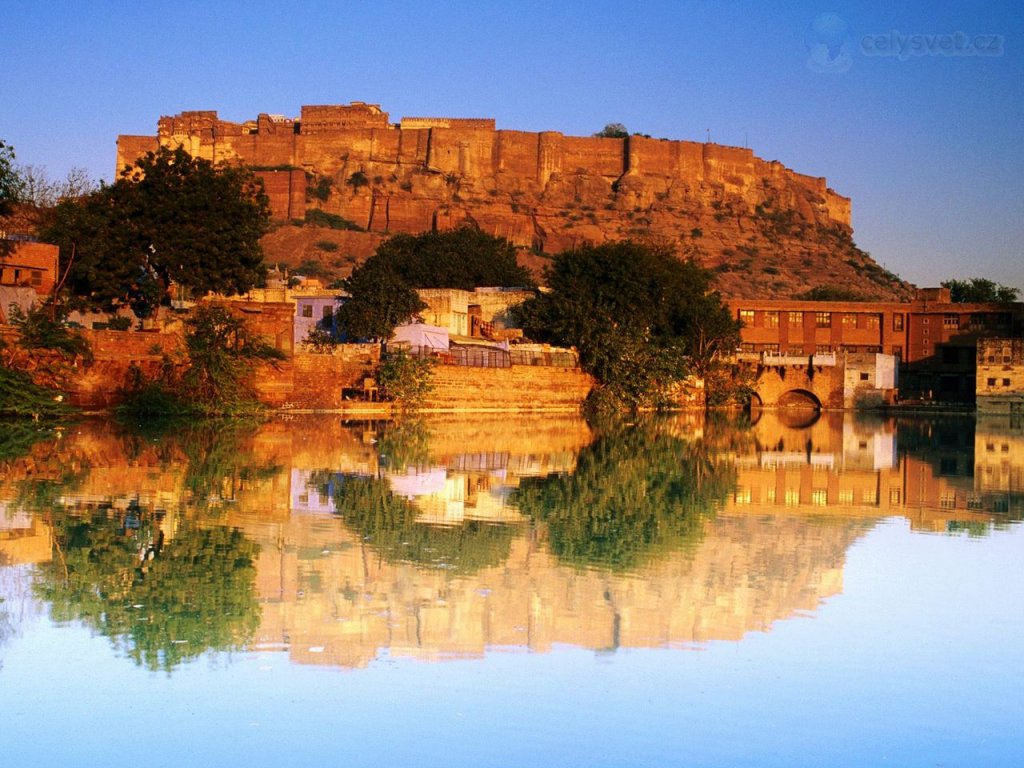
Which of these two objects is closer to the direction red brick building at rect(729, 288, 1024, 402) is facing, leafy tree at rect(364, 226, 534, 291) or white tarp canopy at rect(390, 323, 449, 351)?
the white tarp canopy

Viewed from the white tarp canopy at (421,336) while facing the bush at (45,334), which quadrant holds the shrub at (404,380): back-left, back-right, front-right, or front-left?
front-left

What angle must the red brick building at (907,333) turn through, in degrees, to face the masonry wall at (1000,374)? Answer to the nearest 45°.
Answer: approximately 45° to its left

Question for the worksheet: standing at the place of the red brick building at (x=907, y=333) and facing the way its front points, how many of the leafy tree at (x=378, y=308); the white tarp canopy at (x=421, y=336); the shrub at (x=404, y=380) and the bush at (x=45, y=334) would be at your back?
0

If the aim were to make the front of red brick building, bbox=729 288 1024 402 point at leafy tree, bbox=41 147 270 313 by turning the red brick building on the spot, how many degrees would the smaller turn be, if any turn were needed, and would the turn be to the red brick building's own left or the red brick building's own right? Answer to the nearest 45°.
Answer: approximately 45° to the red brick building's own right

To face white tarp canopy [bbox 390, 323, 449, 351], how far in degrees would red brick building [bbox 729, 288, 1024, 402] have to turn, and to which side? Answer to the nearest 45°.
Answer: approximately 45° to its right

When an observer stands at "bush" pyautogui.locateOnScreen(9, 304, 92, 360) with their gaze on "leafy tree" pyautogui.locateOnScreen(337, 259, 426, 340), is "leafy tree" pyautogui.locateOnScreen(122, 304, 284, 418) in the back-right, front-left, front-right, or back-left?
front-right

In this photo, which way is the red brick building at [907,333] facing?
toward the camera

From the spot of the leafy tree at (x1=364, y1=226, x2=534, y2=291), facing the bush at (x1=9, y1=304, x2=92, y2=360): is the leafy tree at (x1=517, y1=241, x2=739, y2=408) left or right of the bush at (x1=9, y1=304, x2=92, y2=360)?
left

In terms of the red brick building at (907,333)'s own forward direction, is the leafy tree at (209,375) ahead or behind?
ahead

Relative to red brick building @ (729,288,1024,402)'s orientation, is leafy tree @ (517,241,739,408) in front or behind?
in front

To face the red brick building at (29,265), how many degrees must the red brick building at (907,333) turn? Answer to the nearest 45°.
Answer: approximately 45° to its right
